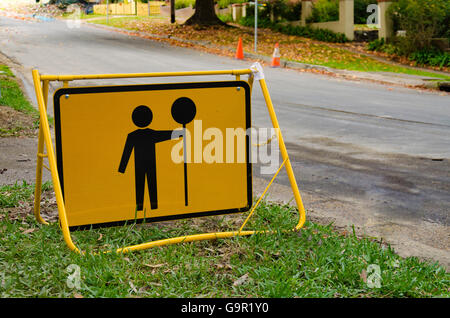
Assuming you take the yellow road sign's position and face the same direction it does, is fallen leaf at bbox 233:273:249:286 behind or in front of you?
in front

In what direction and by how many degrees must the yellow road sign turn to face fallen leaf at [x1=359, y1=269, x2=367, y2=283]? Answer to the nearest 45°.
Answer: approximately 45° to its left

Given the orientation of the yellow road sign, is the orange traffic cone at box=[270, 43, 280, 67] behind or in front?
behind

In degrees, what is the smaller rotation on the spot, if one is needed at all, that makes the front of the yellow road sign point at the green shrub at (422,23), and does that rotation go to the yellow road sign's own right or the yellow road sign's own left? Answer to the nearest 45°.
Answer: approximately 135° to the yellow road sign's own left

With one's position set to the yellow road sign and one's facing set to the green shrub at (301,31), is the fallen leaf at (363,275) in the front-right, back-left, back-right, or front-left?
back-right

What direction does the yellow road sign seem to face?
toward the camera

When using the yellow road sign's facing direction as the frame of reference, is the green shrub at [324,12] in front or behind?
behind

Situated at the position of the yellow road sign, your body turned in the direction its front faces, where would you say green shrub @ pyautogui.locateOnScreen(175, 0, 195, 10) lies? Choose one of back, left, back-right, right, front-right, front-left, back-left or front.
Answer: back

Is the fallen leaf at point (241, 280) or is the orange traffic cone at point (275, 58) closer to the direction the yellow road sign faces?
the fallen leaf

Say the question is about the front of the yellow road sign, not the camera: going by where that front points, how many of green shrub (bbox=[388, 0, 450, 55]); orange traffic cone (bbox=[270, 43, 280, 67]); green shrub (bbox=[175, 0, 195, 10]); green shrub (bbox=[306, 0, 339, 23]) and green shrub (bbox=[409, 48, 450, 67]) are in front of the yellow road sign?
0

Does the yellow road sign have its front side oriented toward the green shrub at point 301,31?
no

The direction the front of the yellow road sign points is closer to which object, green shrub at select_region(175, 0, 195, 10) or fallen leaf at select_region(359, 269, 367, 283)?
the fallen leaf

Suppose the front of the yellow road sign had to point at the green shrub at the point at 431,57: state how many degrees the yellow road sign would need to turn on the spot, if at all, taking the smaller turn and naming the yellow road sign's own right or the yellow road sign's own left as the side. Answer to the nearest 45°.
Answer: approximately 135° to the yellow road sign's own left

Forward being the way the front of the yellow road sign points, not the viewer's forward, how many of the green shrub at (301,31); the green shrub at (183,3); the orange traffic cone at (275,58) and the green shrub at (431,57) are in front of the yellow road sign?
0

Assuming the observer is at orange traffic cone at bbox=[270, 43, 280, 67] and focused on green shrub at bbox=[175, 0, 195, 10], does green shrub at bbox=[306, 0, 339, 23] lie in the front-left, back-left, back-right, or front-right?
front-right

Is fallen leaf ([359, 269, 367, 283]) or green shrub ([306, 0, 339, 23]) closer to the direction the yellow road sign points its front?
the fallen leaf
